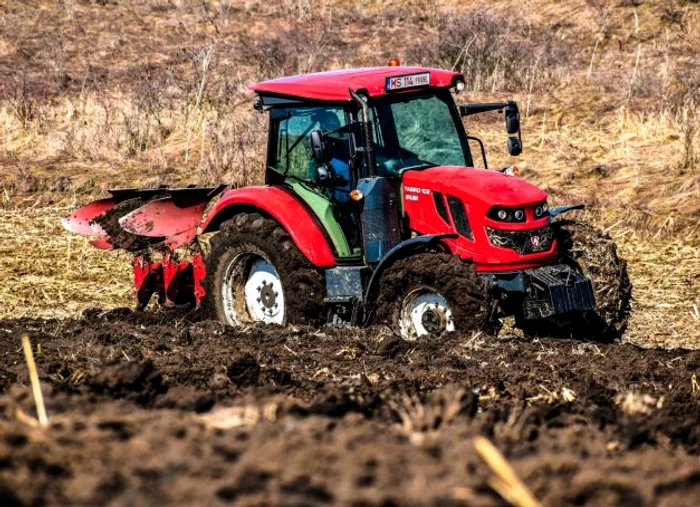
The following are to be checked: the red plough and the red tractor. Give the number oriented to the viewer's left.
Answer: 0

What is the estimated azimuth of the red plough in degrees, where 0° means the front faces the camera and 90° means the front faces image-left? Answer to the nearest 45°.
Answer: approximately 315°

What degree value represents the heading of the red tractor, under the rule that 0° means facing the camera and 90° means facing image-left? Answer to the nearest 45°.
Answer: approximately 315°

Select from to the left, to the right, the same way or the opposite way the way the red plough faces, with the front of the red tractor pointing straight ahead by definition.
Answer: the same way
